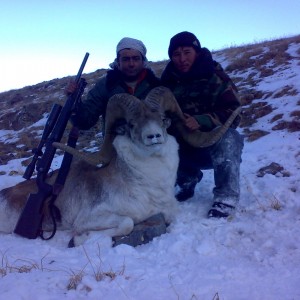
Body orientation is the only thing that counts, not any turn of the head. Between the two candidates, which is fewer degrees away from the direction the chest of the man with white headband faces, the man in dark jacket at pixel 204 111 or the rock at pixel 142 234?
the rock

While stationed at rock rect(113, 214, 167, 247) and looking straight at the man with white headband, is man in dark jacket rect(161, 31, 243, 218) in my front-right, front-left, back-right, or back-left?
front-right

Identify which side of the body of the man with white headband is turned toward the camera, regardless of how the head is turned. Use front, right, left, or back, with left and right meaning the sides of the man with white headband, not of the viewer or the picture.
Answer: front

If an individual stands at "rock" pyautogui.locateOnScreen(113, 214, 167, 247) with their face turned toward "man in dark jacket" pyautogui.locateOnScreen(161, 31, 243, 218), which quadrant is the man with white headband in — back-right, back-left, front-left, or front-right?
front-left

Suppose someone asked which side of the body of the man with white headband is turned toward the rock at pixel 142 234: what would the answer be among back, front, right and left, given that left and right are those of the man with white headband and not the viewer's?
front

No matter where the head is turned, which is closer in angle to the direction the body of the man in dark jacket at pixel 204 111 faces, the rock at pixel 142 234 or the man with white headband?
the rock

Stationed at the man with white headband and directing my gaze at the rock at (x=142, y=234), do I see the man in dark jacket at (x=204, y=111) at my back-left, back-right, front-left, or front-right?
front-left

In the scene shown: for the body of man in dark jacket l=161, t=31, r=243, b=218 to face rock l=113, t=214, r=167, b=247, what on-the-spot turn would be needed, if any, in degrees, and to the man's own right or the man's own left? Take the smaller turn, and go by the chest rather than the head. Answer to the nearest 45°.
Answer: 0° — they already face it

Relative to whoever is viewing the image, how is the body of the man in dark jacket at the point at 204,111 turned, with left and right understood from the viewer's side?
facing the viewer and to the left of the viewer

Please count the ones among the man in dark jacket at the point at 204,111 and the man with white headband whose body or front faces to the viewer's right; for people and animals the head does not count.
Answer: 0

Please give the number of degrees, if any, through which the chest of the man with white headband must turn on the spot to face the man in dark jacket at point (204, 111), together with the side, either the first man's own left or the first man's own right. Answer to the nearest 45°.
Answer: approximately 45° to the first man's own left
